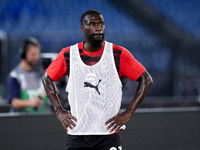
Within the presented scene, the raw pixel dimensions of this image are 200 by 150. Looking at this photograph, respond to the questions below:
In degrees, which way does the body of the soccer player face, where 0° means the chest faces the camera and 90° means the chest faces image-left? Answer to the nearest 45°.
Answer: approximately 0°

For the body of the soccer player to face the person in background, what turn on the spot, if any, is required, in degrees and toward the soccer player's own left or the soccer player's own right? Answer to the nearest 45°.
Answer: approximately 135° to the soccer player's own right
